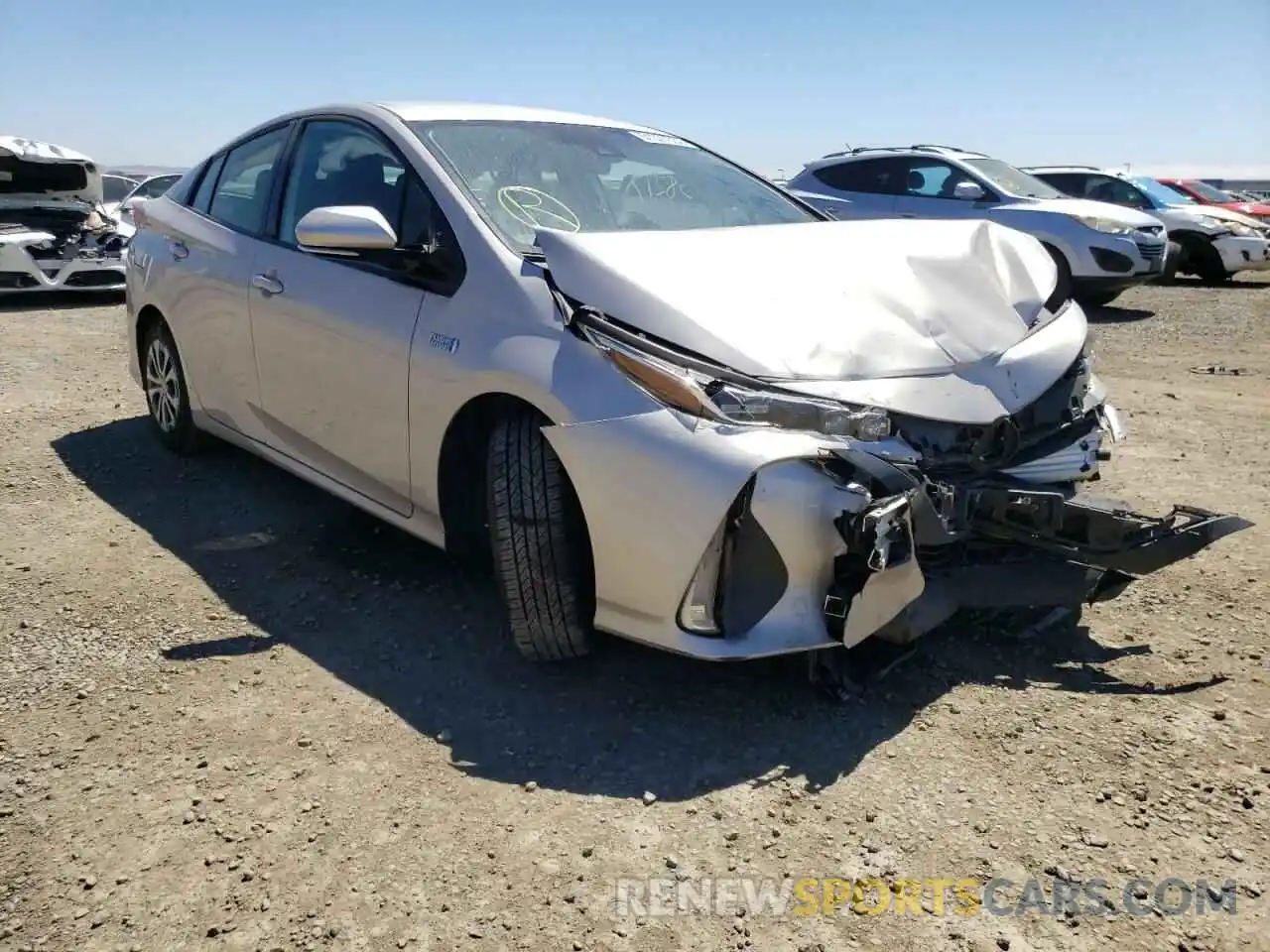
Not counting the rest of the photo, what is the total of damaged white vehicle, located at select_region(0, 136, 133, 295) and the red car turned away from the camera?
0

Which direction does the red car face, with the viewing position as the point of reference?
facing the viewer and to the right of the viewer

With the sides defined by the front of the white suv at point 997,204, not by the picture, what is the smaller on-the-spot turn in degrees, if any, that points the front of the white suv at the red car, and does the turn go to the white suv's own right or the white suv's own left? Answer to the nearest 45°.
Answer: approximately 90° to the white suv's own left

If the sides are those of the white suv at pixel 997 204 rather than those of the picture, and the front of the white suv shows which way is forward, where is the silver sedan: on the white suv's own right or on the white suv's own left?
on the white suv's own right

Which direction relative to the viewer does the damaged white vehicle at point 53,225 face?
toward the camera

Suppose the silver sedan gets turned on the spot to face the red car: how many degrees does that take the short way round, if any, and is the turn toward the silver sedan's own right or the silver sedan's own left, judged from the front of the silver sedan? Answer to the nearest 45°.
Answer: approximately 90° to the silver sedan's own left

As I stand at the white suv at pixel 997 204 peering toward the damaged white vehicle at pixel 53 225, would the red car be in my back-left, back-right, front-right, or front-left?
back-right

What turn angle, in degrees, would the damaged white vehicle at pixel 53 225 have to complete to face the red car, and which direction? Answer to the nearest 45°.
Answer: approximately 90° to its left
